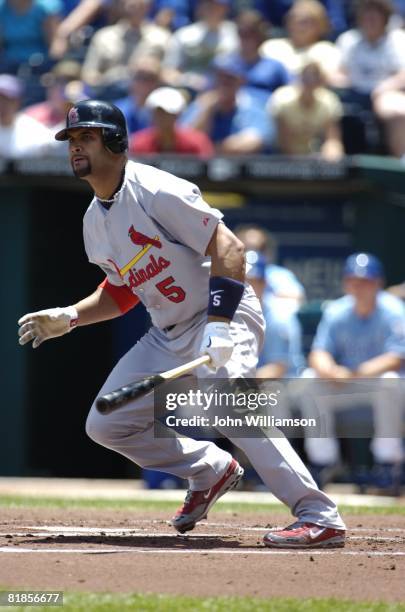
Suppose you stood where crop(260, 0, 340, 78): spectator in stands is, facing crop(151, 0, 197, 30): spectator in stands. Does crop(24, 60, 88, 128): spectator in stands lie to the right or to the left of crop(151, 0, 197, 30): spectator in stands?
left

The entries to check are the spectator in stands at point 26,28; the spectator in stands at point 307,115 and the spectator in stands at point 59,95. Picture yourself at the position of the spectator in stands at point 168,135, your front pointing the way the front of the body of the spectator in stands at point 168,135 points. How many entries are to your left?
1

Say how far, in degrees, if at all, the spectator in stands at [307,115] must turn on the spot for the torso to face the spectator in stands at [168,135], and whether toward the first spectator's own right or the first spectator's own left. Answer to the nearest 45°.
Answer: approximately 90° to the first spectator's own right

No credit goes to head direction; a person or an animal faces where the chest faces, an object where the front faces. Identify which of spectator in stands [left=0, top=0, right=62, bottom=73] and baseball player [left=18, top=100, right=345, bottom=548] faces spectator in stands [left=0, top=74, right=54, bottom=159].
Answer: spectator in stands [left=0, top=0, right=62, bottom=73]

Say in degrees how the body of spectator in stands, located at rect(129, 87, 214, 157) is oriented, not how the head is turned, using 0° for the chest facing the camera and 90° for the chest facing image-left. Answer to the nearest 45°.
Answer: approximately 0°

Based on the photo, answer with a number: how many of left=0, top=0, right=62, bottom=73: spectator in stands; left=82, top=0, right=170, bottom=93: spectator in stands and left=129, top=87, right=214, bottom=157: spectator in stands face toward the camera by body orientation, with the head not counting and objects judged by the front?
3

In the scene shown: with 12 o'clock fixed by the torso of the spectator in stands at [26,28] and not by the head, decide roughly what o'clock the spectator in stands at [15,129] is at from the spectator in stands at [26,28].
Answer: the spectator in stands at [15,129] is roughly at 12 o'clock from the spectator in stands at [26,28].

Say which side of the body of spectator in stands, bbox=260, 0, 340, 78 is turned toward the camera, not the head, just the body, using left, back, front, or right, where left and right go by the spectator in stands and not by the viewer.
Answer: front

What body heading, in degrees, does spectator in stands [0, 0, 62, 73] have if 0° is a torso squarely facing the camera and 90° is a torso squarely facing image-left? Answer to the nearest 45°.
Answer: approximately 0°

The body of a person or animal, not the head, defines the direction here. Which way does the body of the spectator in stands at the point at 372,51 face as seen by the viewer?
toward the camera

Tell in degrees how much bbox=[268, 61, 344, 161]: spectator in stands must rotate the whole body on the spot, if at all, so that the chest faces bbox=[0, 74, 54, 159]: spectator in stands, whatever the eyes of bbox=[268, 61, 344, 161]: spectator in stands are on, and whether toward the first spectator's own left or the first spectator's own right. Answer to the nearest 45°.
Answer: approximately 90° to the first spectator's own right

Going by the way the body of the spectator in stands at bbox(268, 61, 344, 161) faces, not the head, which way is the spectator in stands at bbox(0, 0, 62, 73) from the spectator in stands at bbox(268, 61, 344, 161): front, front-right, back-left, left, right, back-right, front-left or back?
back-right

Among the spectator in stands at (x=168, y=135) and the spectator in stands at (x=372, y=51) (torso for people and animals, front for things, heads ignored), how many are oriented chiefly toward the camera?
2

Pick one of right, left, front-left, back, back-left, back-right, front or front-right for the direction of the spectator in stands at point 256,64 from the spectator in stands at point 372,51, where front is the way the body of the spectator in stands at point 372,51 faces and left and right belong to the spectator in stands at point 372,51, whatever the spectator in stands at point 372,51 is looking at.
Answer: right

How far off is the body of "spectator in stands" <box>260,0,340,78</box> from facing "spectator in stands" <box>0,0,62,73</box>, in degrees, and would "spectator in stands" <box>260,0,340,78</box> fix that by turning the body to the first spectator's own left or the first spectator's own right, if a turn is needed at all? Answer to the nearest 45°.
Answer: approximately 90° to the first spectator's own right
